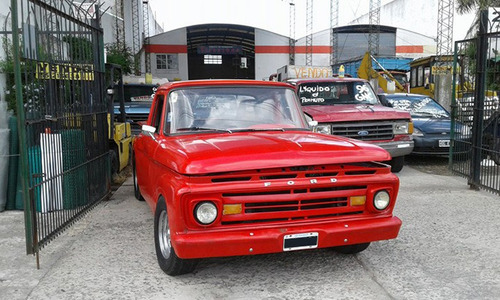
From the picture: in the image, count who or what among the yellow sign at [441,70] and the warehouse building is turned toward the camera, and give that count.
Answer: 2

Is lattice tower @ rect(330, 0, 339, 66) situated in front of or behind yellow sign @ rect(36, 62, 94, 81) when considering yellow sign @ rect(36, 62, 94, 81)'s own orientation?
behind

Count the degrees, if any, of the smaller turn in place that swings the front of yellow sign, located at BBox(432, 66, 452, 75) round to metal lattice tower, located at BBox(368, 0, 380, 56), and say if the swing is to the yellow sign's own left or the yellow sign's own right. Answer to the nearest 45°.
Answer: approximately 180°

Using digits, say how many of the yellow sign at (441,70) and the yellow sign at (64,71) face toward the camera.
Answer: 2

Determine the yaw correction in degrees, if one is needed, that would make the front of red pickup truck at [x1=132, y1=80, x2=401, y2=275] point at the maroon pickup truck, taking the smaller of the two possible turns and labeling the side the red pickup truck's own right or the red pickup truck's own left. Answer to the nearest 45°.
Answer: approximately 135° to the red pickup truck's own left

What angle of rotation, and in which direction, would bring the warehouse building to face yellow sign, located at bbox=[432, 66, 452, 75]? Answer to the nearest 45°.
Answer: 0° — it already faces it

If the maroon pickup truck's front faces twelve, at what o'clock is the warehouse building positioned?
The warehouse building is roughly at 7 o'clock from the maroon pickup truck.

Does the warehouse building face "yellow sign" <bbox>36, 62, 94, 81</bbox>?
yes
